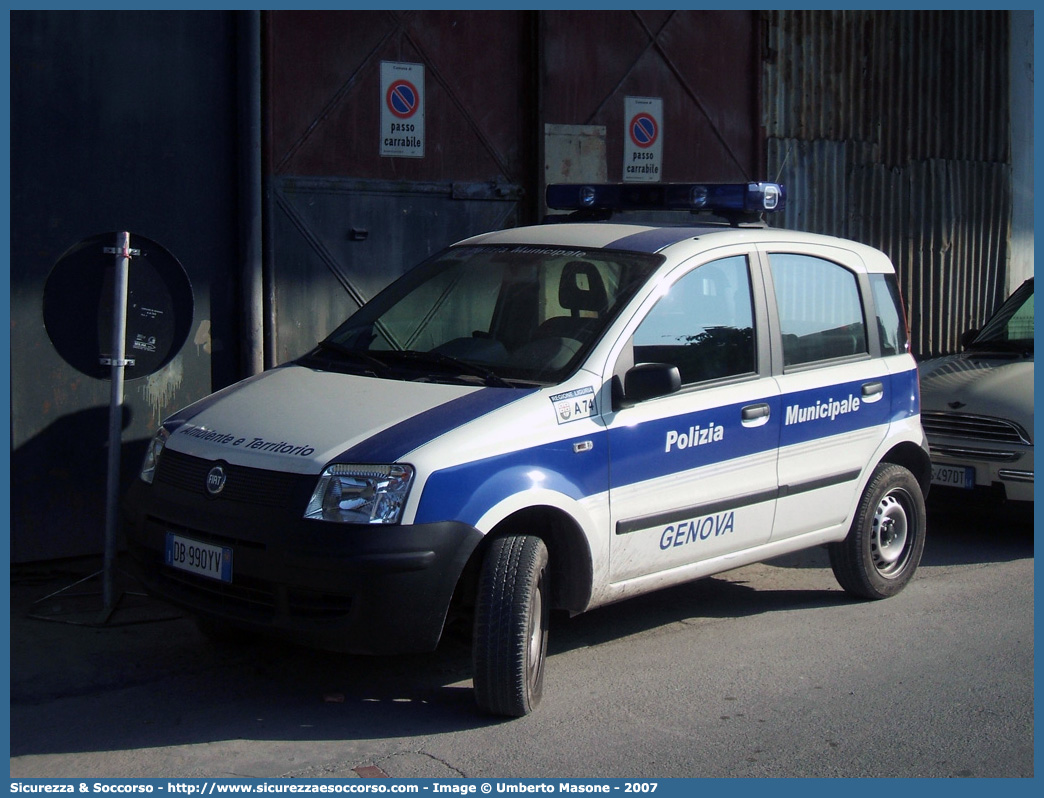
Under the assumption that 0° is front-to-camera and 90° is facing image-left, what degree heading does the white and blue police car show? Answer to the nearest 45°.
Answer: approximately 45°

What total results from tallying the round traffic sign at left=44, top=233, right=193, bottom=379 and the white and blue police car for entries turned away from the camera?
1

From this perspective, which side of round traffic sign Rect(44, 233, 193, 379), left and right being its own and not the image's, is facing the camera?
back

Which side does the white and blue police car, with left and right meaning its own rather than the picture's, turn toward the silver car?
back

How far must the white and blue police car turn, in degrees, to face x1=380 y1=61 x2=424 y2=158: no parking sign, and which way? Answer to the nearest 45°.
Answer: approximately 135° to its right

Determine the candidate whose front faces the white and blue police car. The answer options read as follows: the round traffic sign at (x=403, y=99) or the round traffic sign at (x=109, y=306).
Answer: the round traffic sign at (x=403, y=99)

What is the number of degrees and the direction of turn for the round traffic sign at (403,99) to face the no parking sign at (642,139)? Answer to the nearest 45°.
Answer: approximately 135° to its left

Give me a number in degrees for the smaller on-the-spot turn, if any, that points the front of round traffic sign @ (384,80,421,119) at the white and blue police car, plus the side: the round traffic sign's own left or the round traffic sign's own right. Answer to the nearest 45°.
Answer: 0° — it already faces it

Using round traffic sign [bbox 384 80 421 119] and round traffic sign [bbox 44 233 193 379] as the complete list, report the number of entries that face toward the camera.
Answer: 1
